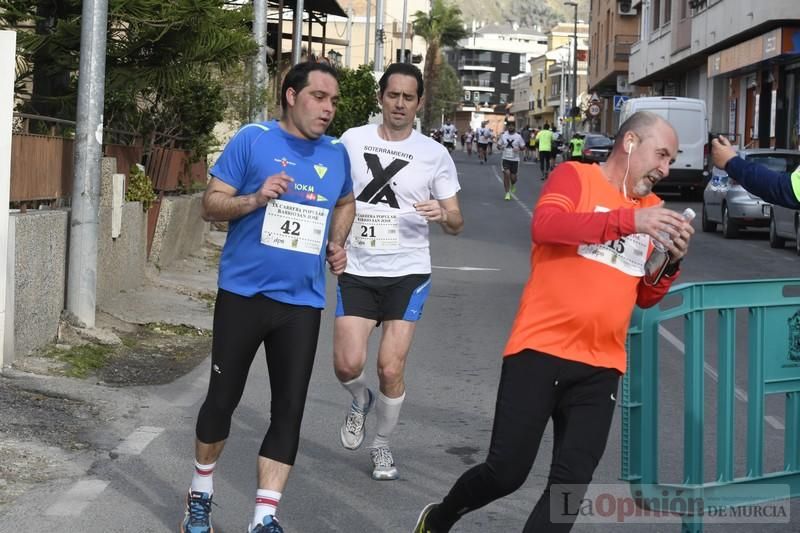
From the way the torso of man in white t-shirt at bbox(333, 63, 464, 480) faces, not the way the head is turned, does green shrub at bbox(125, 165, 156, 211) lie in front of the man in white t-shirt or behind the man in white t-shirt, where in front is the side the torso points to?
behind

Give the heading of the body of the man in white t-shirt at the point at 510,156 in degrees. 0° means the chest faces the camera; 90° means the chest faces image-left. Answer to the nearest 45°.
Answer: approximately 0°

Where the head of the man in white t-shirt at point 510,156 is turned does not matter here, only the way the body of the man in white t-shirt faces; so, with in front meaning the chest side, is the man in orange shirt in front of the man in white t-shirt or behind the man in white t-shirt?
in front

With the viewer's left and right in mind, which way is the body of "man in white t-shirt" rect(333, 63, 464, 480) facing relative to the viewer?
facing the viewer

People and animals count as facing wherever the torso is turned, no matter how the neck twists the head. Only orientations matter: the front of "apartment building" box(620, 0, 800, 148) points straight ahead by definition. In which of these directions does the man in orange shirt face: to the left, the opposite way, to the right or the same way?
to the left

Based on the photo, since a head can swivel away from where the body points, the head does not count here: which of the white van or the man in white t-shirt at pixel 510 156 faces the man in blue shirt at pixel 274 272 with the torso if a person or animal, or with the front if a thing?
the man in white t-shirt

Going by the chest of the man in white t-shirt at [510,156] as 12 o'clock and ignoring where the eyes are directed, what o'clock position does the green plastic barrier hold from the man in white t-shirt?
The green plastic barrier is roughly at 12 o'clock from the man in white t-shirt.

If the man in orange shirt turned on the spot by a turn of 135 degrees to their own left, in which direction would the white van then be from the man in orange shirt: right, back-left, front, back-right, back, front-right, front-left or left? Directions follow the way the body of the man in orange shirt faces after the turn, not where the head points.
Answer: front

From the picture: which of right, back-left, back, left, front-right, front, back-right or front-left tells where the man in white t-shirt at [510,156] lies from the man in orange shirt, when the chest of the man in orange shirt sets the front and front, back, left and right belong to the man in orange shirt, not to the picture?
back-left
